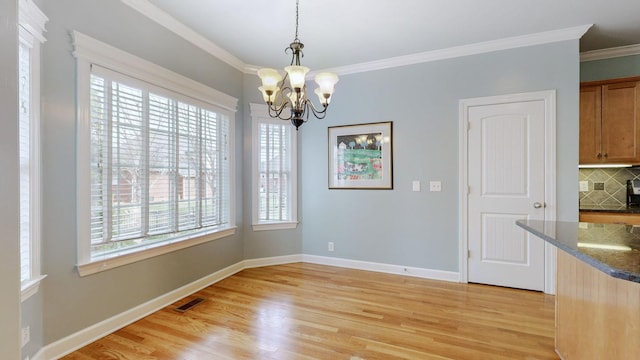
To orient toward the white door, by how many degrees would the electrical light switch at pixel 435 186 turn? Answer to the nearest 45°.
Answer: approximately 90° to its left

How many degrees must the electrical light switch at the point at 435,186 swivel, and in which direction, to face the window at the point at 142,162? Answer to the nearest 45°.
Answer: approximately 45° to its right

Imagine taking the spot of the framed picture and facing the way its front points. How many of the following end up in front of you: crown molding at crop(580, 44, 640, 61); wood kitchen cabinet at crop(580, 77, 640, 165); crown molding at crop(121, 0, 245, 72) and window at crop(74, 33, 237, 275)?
2

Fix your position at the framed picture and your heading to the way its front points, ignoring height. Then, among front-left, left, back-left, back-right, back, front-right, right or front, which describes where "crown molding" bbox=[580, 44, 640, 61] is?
back-left

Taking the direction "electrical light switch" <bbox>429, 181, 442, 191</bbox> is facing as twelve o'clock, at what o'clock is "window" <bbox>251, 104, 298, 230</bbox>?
The window is roughly at 3 o'clock from the electrical light switch.

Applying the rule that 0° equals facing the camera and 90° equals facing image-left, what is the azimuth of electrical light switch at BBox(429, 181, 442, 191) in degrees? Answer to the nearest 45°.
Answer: approximately 0°
